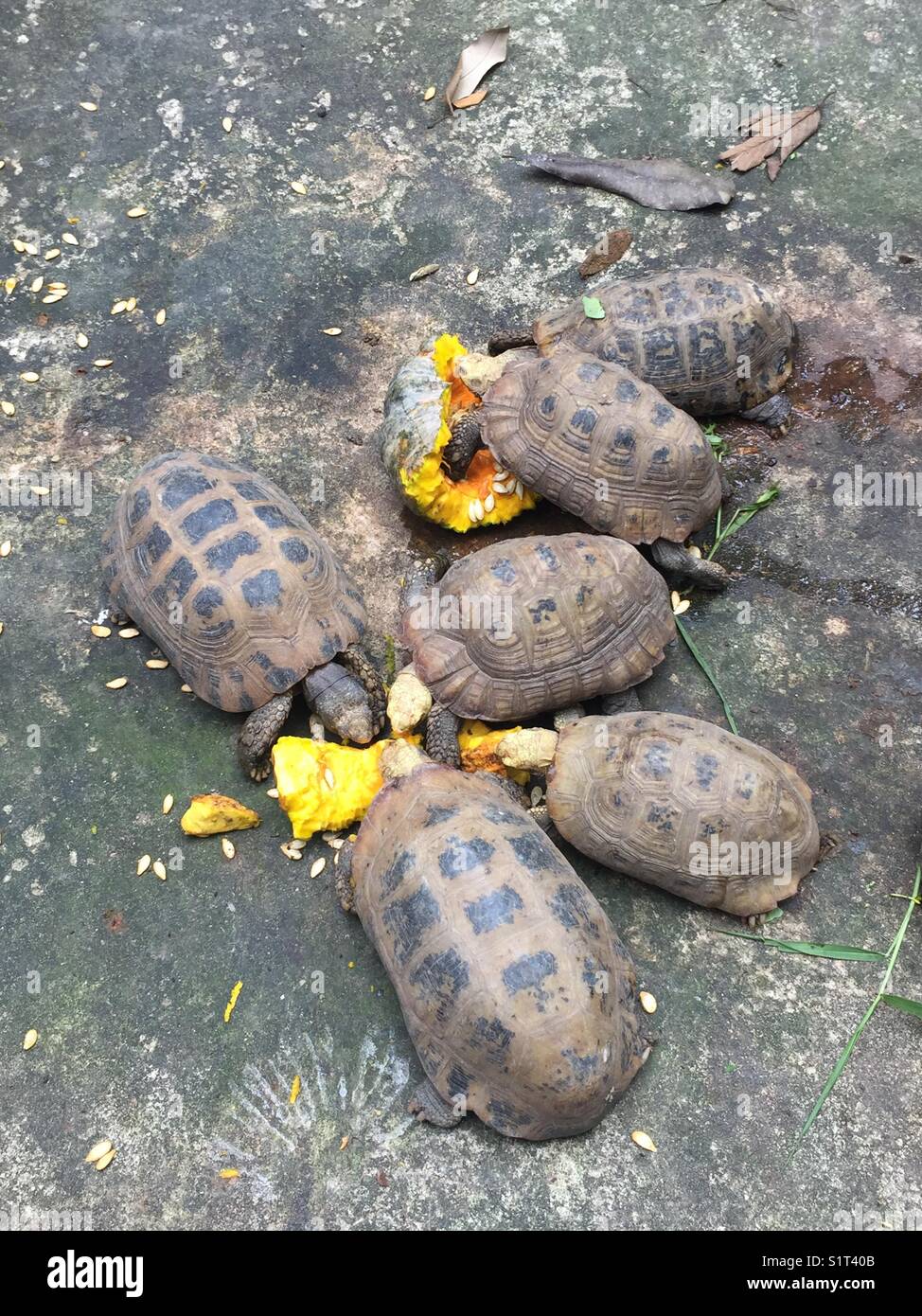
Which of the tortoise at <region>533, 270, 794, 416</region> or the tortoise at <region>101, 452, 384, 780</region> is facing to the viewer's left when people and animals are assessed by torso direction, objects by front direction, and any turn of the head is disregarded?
the tortoise at <region>533, 270, 794, 416</region>

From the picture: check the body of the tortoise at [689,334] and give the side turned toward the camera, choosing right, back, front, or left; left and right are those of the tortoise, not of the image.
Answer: left

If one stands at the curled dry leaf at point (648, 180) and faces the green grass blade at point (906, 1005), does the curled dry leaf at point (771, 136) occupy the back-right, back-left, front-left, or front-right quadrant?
back-left

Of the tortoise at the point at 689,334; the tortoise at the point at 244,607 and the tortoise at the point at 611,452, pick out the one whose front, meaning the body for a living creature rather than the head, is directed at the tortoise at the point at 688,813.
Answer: the tortoise at the point at 244,607

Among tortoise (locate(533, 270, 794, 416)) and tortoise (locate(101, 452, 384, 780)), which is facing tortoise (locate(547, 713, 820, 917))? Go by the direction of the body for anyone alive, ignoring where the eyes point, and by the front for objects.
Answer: tortoise (locate(101, 452, 384, 780))

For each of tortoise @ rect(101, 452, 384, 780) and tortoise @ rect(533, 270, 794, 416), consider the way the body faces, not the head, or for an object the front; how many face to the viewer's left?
1

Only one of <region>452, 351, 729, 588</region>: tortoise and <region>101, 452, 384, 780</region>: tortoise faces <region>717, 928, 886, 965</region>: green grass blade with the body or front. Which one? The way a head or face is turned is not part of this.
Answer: <region>101, 452, 384, 780</region>: tortoise

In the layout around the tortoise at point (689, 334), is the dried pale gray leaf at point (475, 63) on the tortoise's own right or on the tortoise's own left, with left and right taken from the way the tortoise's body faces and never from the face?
on the tortoise's own right

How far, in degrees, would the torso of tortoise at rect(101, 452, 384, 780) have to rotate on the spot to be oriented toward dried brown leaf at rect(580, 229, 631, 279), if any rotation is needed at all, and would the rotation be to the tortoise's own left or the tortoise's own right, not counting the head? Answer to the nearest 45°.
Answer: approximately 90° to the tortoise's own left
